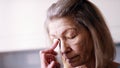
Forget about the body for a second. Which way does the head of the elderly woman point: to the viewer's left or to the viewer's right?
to the viewer's left

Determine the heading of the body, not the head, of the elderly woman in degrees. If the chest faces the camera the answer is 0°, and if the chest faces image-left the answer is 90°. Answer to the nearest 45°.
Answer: approximately 45°
